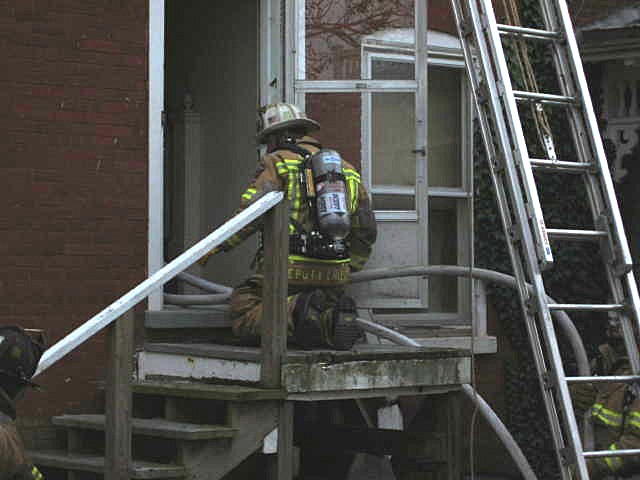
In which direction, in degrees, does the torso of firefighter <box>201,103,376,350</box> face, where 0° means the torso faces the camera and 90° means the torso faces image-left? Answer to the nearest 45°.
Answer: approximately 135°

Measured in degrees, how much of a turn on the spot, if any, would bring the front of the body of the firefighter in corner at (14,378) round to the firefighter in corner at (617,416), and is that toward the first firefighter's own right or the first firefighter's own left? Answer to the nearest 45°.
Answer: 0° — they already face them

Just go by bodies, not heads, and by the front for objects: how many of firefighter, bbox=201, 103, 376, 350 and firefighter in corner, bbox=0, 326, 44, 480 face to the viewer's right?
1

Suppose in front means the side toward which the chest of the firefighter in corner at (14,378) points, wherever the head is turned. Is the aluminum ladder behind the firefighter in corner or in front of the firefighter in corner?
in front

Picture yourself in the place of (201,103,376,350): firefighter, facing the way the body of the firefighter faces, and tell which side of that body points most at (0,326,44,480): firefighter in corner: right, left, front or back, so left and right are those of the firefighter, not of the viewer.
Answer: left

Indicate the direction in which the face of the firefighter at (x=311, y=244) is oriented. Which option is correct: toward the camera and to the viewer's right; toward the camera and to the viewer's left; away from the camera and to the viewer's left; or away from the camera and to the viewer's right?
away from the camera and to the viewer's left

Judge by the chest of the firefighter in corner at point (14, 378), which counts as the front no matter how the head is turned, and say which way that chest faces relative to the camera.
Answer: to the viewer's right

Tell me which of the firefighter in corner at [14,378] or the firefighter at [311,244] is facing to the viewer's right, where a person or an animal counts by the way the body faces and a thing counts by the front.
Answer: the firefighter in corner
